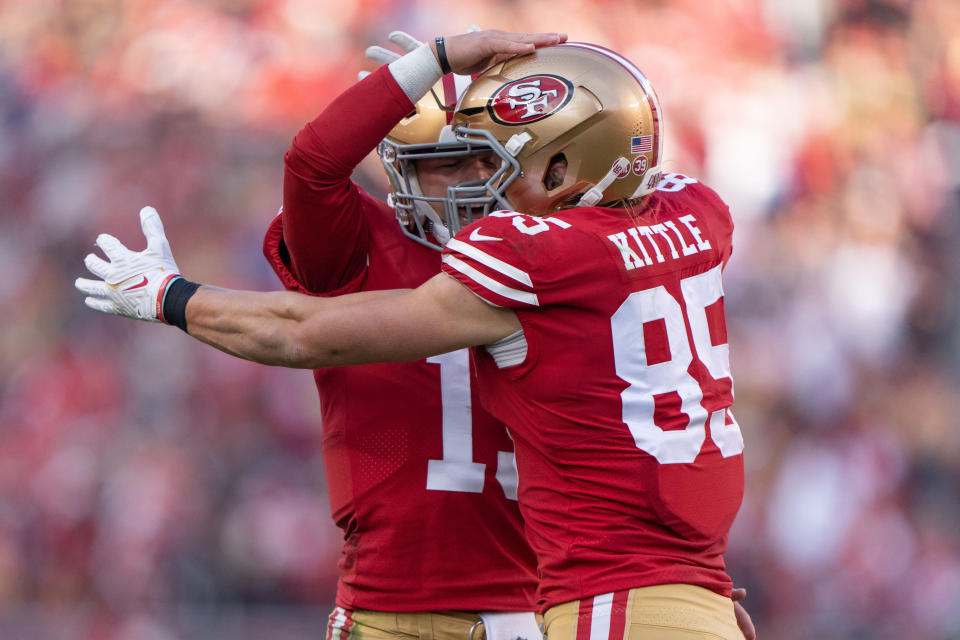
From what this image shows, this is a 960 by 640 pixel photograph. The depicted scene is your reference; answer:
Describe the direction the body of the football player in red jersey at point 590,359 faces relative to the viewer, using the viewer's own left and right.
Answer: facing away from the viewer and to the left of the viewer

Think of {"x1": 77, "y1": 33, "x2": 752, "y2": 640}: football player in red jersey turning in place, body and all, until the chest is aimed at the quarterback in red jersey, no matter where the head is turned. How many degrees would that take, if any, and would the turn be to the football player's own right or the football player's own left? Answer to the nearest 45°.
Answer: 0° — they already face them

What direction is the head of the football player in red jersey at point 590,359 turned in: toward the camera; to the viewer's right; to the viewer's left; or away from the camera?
to the viewer's left

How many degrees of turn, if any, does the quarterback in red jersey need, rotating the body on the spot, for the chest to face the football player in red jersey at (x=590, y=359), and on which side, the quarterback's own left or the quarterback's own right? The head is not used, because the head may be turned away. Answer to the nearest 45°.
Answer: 0° — they already face them

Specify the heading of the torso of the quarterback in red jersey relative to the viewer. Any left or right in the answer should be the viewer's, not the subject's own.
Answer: facing the viewer and to the right of the viewer

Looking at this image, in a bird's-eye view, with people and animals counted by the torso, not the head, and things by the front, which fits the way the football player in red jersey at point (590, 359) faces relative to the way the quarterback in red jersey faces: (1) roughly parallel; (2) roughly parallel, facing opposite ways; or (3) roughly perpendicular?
roughly parallel, facing opposite ways
